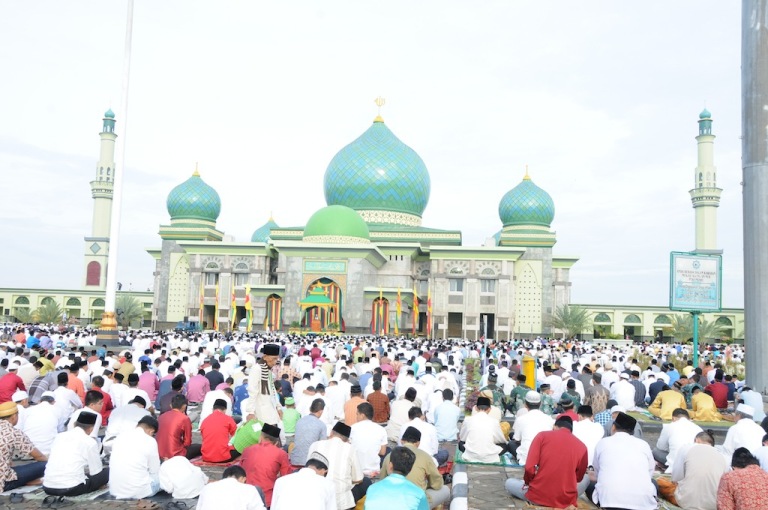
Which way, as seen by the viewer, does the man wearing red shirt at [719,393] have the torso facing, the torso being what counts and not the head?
away from the camera

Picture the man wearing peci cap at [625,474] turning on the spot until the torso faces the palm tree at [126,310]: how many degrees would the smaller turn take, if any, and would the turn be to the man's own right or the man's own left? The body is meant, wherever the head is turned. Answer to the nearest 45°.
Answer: approximately 45° to the man's own left

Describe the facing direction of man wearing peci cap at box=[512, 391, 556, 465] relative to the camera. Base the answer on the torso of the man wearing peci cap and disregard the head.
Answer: away from the camera

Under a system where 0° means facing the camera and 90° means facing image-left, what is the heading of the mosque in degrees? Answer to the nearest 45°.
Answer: approximately 0°

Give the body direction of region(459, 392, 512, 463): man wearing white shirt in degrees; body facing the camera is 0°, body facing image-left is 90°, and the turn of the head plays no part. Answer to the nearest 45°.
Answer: approximately 180°

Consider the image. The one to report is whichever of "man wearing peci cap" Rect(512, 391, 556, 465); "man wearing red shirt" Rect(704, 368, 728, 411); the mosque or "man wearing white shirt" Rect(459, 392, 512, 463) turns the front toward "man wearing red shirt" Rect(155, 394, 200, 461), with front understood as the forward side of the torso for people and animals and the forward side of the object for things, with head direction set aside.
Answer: the mosque

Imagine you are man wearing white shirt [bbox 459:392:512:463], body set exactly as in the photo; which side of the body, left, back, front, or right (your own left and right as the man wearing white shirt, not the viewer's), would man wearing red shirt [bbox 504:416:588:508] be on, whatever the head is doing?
back

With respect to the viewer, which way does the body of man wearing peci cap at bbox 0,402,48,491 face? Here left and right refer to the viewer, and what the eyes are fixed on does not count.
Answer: facing away from the viewer and to the right of the viewer

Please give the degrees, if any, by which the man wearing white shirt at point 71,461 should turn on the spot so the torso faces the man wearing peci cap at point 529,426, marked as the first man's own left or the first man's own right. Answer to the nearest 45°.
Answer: approximately 45° to the first man's own right

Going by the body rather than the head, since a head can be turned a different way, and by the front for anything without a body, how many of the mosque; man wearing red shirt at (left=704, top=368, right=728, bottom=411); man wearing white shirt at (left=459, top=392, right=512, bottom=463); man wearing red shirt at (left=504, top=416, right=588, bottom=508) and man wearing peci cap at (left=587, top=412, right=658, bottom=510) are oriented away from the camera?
4

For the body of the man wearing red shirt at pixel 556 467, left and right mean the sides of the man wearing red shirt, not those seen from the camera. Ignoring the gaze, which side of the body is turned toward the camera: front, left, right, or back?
back

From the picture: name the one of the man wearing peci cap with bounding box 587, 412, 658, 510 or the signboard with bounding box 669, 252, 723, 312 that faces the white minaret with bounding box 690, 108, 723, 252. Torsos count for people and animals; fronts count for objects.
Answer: the man wearing peci cap

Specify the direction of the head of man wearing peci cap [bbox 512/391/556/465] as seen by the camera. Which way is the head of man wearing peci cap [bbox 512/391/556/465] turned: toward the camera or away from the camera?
away from the camera

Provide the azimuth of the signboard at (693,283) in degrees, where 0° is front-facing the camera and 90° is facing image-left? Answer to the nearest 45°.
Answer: approximately 0°
